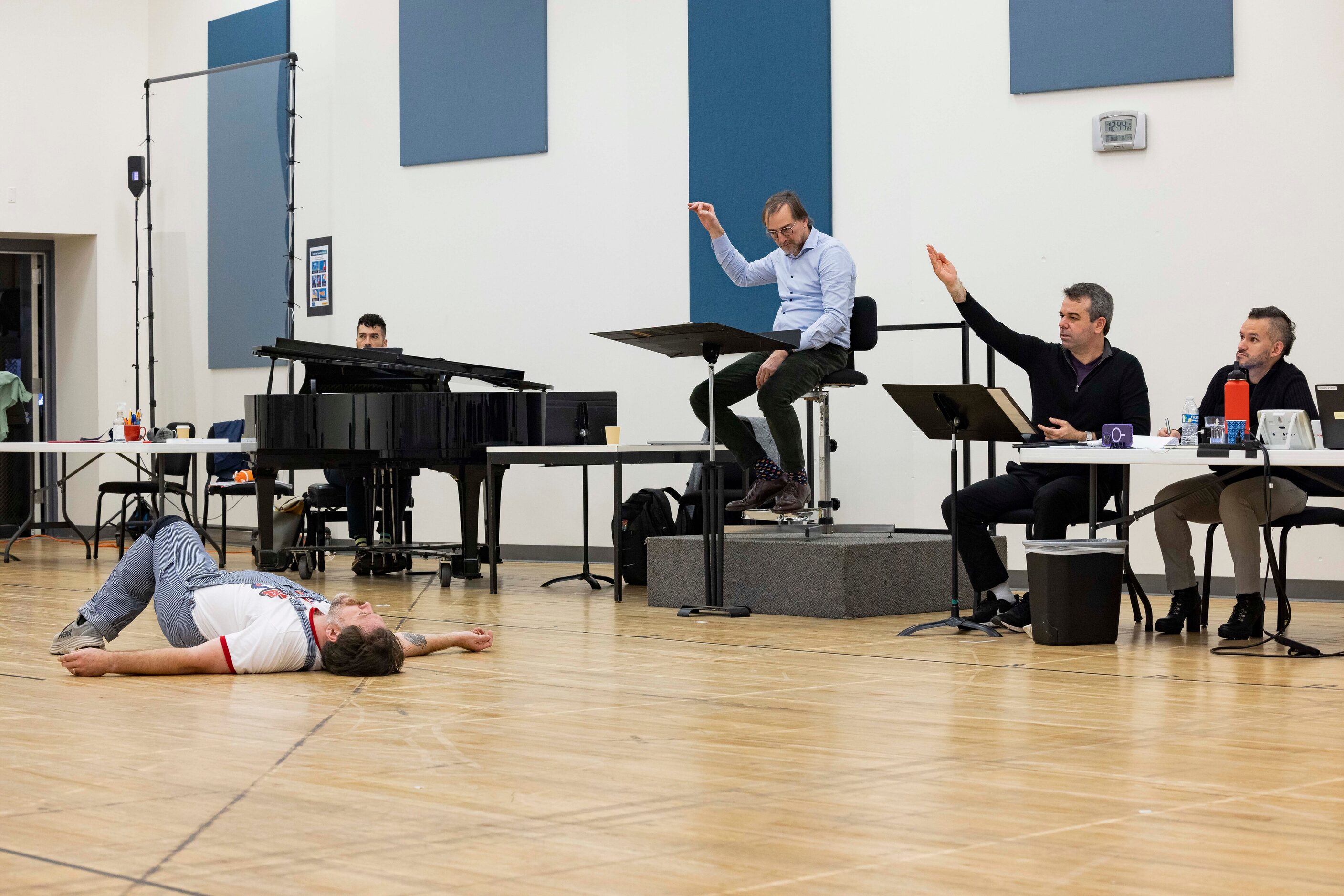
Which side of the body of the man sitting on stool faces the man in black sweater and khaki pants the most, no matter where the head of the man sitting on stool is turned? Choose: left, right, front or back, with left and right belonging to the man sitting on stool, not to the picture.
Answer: left

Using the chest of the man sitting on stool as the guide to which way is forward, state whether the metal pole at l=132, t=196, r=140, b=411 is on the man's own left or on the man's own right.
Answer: on the man's own right

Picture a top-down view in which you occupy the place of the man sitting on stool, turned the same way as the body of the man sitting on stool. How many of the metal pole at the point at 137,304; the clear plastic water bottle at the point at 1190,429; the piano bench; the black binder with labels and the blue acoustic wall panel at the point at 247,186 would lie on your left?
2

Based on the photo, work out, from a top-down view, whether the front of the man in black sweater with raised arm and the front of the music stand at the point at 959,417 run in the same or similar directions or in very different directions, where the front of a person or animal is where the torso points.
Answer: very different directions

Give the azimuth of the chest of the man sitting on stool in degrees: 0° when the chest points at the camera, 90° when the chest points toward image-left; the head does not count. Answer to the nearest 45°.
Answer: approximately 45°

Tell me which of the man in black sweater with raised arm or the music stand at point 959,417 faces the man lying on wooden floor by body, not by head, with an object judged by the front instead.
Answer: the man in black sweater with raised arm

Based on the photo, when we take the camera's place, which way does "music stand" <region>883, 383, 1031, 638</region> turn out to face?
facing away from the viewer and to the right of the viewer

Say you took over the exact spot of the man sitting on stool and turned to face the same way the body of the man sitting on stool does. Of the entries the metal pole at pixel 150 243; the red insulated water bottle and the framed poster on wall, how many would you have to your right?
2

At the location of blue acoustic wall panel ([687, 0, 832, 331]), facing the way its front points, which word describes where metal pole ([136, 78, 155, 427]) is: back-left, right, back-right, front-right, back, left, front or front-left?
back-right
